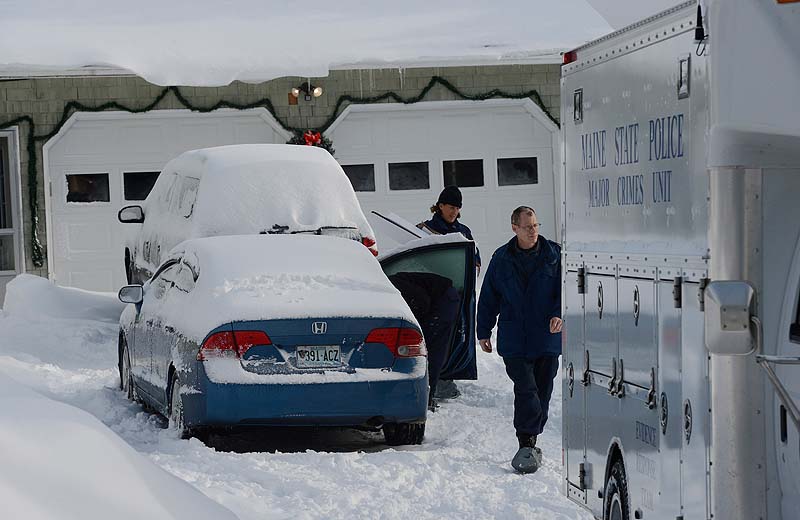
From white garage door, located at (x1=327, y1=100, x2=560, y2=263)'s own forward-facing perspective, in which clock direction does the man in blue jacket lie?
The man in blue jacket is roughly at 12 o'clock from the white garage door.

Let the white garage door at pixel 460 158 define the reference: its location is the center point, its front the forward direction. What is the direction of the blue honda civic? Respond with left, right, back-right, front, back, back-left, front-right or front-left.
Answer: front

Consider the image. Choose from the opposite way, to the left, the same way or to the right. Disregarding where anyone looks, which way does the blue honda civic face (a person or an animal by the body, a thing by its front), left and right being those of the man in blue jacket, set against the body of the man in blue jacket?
the opposite way

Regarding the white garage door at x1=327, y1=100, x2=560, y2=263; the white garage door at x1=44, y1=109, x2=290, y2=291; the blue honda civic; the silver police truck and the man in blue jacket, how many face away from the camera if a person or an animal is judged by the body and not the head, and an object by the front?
1

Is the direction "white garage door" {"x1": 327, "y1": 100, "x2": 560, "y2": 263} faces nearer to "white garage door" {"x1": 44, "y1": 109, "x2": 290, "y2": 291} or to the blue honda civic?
the blue honda civic

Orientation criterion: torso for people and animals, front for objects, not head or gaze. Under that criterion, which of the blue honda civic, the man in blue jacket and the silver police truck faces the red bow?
the blue honda civic

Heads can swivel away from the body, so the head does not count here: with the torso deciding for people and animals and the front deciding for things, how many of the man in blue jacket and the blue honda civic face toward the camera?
1

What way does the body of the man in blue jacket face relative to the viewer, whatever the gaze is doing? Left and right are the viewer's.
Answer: facing the viewer

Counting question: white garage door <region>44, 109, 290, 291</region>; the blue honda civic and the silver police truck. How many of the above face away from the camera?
1

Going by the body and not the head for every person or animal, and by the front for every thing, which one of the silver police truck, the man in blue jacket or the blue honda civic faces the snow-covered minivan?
the blue honda civic

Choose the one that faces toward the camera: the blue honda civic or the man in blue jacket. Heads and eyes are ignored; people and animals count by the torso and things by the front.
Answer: the man in blue jacket

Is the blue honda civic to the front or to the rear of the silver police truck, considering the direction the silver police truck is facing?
to the rear

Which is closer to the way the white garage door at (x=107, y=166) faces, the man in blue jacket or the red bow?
the man in blue jacket

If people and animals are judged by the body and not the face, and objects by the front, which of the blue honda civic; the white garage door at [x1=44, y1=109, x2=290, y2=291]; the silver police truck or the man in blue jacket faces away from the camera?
the blue honda civic

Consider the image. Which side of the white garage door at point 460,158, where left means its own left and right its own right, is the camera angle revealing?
front
